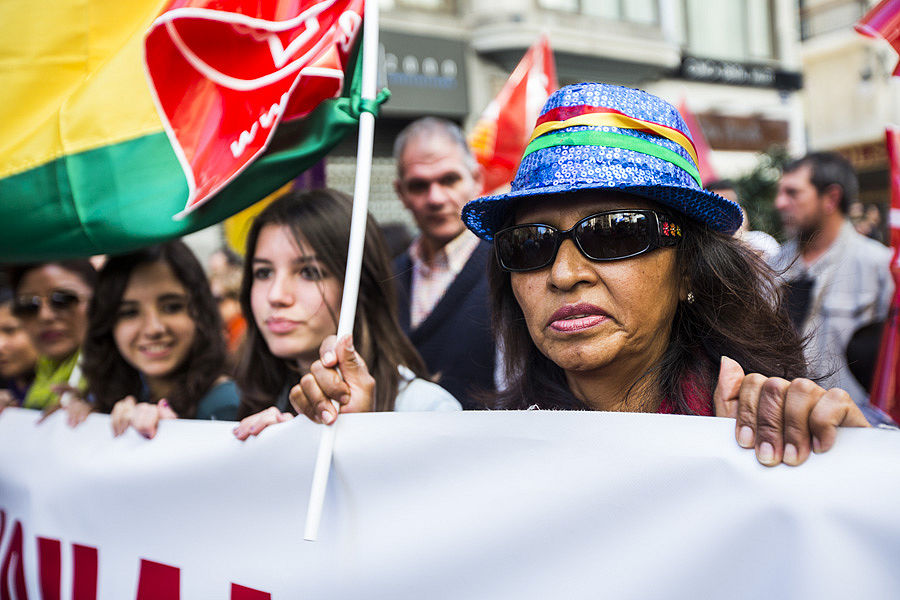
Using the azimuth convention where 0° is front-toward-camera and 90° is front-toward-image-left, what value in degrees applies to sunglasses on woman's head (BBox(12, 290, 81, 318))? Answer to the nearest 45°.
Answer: approximately 0°

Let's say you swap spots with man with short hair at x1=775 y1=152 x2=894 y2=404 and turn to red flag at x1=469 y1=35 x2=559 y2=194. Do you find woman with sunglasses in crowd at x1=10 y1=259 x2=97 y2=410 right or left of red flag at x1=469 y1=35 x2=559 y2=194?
left

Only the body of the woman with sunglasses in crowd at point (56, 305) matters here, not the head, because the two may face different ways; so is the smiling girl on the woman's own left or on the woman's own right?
on the woman's own left

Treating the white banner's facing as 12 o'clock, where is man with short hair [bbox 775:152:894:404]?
The man with short hair is roughly at 7 o'clock from the white banner.

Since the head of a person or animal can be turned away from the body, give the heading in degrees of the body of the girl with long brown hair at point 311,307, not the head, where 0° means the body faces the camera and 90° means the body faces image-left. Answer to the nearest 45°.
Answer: approximately 45°

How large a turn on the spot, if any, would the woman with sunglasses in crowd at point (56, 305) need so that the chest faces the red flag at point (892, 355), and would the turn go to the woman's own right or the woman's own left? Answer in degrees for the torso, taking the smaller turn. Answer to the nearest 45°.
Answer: approximately 90° to the woman's own left

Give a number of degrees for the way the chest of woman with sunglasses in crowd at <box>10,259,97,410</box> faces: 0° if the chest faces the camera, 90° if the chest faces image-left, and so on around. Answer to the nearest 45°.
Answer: approximately 45°
